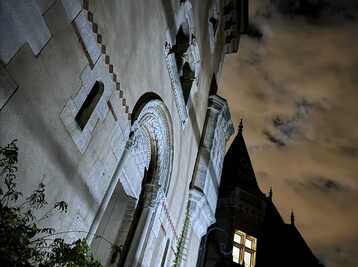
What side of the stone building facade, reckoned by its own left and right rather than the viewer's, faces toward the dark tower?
left

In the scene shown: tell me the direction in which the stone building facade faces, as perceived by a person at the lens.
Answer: facing the viewer and to the right of the viewer
